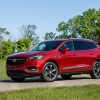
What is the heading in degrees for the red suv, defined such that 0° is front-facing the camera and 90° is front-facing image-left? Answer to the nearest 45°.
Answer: approximately 45°
